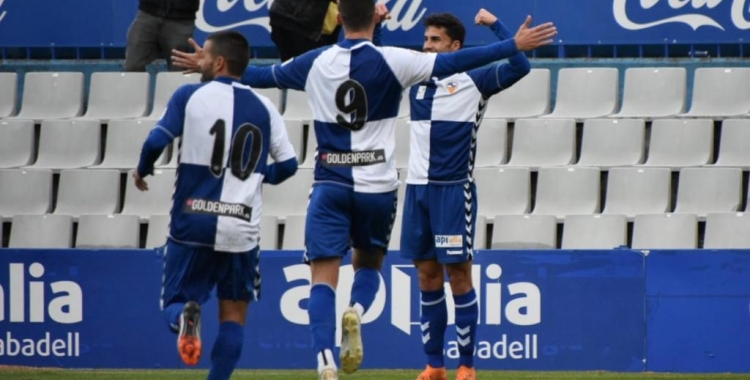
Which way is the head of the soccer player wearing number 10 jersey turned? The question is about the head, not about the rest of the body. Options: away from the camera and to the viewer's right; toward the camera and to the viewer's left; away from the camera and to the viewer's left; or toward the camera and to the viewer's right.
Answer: away from the camera and to the viewer's left

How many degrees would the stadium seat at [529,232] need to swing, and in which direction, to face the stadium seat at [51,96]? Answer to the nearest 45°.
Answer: approximately 90° to its right

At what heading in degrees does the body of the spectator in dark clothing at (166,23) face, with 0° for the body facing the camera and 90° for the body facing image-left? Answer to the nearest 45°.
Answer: approximately 0°

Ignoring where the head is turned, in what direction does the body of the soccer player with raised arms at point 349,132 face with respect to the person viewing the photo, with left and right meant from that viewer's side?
facing away from the viewer

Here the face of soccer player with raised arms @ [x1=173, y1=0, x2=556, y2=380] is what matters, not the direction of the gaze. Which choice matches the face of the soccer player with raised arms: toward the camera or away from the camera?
away from the camera

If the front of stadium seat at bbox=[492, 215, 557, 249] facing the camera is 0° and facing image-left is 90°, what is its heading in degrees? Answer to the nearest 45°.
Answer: approximately 0°

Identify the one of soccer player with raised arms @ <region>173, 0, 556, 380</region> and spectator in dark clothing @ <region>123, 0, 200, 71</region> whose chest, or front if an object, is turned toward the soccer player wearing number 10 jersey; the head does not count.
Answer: the spectator in dark clothing

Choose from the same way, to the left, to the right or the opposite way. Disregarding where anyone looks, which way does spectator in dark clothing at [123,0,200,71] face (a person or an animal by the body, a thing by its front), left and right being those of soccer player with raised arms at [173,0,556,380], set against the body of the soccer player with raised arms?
the opposite way

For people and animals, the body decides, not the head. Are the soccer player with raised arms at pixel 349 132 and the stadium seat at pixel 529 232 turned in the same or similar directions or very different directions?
very different directions

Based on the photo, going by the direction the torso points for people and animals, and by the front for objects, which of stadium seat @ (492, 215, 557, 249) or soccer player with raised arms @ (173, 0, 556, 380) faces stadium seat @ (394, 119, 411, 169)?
the soccer player with raised arms

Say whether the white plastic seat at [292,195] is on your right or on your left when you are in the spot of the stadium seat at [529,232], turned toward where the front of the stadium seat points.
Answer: on your right

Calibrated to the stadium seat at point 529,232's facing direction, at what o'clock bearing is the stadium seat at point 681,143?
the stadium seat at point 681,143 is roughly at 8 o'clock from the stadium seat at point 529,232.

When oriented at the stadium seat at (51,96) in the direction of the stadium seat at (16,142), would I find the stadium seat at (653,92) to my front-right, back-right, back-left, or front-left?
back-left

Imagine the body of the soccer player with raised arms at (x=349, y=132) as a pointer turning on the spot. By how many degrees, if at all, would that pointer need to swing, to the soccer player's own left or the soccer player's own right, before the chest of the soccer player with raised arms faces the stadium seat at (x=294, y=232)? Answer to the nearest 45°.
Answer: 0° — they already face it
